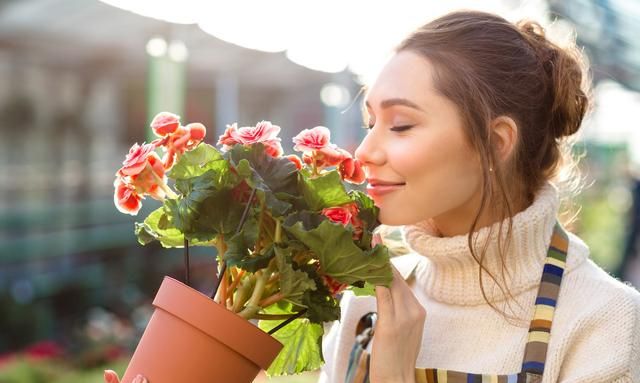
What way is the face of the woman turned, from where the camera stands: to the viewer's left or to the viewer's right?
to the viewer's left

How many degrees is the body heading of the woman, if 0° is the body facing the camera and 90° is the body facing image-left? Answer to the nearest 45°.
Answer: approximately 45°
